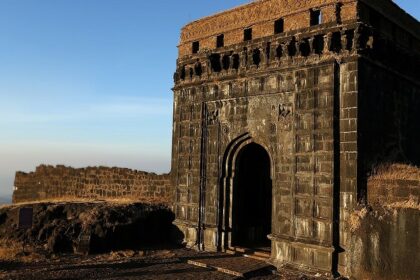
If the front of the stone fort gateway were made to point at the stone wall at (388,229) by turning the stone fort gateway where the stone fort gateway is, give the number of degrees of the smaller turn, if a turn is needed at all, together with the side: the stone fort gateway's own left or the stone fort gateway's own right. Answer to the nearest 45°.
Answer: approximately 90° to the stone fort gateway's own left

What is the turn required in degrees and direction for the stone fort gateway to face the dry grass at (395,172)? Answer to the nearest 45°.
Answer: approximately 90° to its left

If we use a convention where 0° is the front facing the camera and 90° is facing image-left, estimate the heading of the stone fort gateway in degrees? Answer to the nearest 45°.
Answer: approximately 45°

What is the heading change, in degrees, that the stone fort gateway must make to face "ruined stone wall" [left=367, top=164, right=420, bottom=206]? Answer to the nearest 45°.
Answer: approximately 90° to its left

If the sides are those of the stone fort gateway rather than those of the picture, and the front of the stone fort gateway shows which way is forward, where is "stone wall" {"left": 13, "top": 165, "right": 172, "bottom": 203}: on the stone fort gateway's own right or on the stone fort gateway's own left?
on the stone fort gateway's own right
